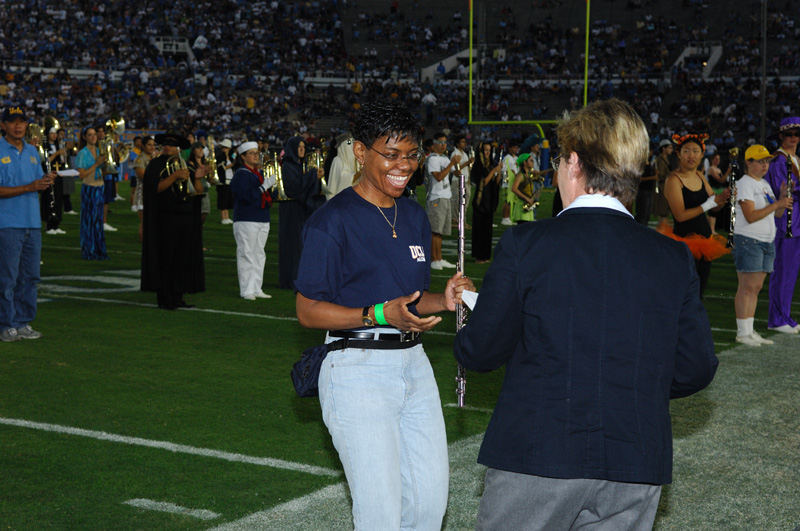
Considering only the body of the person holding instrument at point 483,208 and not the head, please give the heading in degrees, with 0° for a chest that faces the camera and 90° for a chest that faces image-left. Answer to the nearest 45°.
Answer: approximately 315°

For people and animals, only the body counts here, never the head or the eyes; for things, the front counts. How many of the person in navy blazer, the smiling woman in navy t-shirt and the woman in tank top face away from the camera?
1

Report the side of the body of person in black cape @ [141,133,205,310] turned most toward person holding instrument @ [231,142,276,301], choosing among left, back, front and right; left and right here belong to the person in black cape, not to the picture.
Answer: left

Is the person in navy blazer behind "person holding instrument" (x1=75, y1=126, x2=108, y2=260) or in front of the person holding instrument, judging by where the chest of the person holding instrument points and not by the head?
in front

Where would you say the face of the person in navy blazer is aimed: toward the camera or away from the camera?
away from the camera

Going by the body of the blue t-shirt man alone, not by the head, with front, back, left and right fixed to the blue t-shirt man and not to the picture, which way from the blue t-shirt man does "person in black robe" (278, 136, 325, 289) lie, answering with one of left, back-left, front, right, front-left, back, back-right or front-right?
left

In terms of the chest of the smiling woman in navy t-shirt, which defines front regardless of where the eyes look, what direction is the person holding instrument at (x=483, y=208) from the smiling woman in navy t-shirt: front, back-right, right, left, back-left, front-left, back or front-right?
back-left

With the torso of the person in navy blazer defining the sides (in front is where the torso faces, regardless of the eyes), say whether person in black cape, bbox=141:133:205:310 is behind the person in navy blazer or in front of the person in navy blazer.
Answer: in front

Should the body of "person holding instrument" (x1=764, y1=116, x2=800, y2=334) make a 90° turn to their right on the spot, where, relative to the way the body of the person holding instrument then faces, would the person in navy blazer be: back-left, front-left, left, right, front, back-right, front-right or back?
front-left
